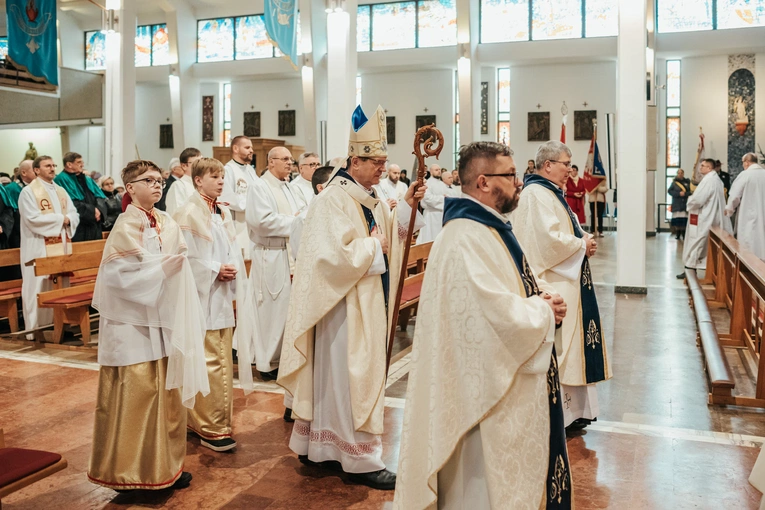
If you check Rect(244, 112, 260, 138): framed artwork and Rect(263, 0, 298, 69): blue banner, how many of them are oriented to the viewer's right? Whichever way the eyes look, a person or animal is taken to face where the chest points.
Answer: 0

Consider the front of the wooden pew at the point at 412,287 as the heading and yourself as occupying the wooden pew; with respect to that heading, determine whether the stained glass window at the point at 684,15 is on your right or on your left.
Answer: on your left

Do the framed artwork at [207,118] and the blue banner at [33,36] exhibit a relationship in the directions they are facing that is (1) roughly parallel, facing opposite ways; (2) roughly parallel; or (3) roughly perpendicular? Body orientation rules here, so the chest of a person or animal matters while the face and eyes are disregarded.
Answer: roughly parallel

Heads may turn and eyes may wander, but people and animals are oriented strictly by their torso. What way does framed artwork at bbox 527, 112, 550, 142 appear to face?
toward the camera

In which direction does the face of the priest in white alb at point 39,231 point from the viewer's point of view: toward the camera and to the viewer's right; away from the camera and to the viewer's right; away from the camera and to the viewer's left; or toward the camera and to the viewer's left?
toward the camera and to the viewer's right

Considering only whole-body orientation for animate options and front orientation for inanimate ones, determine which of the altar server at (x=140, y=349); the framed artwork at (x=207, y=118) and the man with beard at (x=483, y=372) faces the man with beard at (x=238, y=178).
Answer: the framed artwork

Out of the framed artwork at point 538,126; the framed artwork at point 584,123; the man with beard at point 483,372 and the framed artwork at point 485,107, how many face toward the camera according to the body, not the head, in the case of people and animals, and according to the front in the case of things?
3
